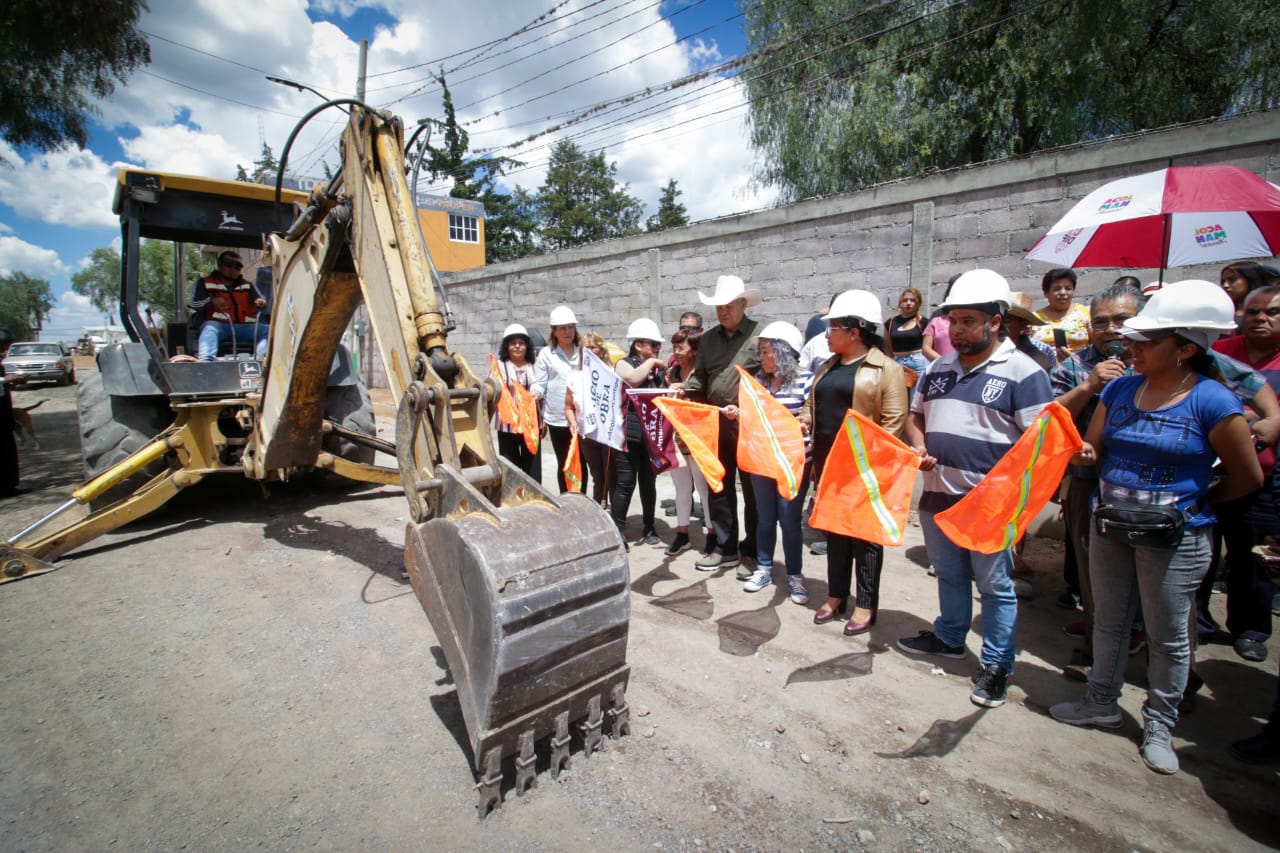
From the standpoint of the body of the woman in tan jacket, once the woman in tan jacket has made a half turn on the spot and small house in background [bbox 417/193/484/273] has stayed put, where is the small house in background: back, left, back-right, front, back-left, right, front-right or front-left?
left

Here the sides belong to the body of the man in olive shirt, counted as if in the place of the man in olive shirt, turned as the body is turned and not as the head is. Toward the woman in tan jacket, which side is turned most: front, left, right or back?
left

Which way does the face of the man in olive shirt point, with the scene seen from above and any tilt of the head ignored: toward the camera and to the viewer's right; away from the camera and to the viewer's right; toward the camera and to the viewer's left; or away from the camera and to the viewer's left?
toward the camera and to the viewer's left

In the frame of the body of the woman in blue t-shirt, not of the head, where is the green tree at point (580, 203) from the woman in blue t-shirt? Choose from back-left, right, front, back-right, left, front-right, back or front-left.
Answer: right

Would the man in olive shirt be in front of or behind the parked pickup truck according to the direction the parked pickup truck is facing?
in front

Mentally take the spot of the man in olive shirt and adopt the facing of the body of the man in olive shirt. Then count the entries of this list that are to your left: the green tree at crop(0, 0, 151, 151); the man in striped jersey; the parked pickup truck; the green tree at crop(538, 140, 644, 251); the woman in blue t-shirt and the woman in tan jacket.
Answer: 3

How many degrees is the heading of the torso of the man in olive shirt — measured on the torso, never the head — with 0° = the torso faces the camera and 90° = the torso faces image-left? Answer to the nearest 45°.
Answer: approximately 45°

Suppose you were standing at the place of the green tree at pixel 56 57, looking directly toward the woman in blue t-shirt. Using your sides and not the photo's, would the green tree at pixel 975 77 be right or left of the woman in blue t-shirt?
left

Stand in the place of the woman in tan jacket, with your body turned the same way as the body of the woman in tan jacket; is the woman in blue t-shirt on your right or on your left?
on your left

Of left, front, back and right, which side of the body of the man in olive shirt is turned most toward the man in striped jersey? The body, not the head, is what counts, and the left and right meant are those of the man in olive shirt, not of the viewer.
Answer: left
